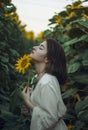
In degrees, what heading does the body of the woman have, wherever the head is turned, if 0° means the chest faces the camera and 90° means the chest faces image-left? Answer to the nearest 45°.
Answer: approximately 90°

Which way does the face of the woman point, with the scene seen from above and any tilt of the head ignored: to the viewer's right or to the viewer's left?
to the viewer's left
